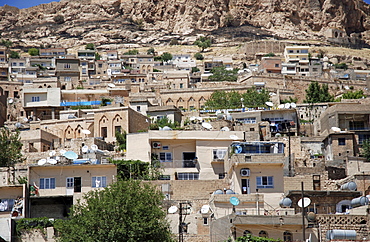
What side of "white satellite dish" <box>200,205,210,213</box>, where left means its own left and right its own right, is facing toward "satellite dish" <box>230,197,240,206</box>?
left

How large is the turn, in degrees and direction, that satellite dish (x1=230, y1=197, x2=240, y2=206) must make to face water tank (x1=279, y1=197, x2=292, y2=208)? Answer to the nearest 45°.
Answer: approximately 135° to its left

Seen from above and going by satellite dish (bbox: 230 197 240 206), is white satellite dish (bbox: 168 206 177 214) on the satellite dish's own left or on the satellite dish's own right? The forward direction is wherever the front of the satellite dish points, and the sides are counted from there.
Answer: on the satellite dish's own right

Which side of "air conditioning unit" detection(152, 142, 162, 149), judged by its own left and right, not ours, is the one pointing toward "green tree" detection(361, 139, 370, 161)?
left

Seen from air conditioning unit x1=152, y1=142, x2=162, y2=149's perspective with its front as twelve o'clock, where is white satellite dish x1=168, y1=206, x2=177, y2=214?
The white satellite dish is roughly at 12 o'clock from the air conditioning unit.

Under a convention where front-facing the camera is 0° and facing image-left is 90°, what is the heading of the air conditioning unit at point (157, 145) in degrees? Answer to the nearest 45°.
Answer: approximately 0°

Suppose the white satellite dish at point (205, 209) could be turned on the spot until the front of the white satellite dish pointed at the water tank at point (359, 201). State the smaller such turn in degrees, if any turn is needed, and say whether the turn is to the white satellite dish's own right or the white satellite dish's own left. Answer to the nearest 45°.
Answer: approximately 135° to the white satellite dish's own left

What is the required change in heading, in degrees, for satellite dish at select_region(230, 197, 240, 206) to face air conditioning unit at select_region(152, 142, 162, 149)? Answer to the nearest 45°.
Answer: approximately 90° to its right
